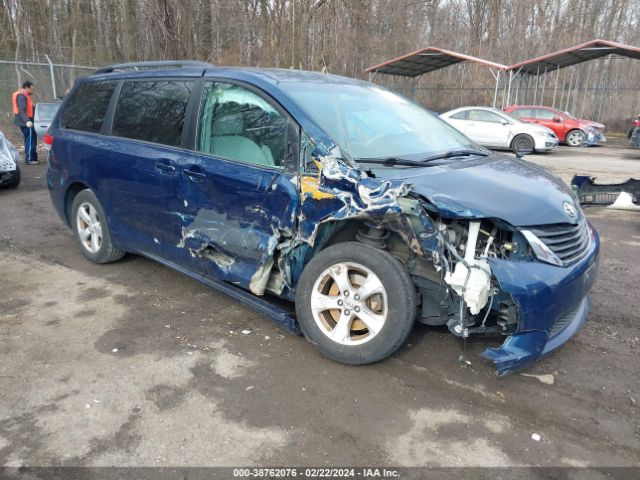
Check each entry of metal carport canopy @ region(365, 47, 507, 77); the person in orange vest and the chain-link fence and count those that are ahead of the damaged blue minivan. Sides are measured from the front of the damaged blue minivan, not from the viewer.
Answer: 0

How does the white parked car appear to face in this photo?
to the viewer's right

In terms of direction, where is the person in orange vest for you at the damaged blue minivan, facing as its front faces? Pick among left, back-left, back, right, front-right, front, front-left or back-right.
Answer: back

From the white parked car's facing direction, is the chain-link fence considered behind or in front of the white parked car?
behind

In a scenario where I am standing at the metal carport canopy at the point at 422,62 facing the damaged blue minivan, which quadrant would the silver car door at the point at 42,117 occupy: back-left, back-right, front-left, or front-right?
front-right

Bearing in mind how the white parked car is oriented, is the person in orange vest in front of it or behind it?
behind

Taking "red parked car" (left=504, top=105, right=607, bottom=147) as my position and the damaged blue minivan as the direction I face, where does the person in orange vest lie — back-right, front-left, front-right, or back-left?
front-right

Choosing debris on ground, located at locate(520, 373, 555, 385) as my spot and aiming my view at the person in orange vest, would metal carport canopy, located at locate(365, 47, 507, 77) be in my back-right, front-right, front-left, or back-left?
front-right

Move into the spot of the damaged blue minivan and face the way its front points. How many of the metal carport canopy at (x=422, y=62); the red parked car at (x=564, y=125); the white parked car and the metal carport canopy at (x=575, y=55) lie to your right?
0

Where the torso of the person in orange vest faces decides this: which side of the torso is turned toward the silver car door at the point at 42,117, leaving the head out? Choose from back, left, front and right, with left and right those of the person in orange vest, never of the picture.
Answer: front

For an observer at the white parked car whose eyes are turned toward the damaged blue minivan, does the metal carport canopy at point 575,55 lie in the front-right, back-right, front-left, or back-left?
back-left

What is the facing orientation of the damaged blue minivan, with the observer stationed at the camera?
facing the viewer and to the right of the viewer
